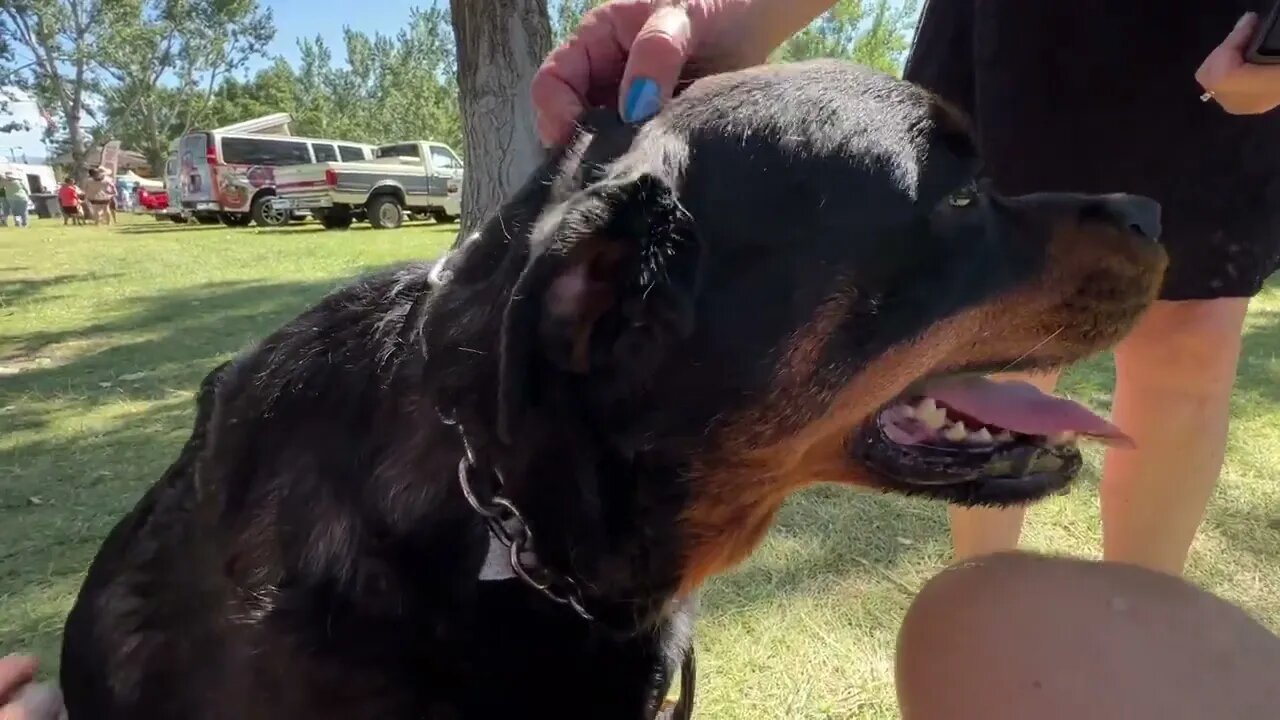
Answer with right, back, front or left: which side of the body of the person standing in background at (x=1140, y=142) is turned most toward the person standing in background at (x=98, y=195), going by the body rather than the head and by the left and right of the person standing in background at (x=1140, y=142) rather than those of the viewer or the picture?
right

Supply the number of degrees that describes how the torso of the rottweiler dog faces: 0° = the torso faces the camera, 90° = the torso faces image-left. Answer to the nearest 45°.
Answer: approximately 270°

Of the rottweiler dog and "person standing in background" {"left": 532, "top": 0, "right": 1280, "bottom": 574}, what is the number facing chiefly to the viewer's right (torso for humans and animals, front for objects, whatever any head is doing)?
1

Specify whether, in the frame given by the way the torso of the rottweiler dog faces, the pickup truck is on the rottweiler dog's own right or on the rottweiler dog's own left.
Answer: on the rottweiler dog's own left

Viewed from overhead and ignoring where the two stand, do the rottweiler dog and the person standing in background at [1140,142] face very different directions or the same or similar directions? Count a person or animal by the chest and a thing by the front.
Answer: very different directions

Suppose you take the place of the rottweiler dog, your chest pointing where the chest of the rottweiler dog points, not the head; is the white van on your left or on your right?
on your left

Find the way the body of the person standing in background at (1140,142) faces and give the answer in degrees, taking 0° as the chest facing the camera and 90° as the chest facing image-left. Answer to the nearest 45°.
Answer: approximately 45°

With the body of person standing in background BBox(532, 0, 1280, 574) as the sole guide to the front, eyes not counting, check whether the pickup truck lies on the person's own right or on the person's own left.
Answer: on the person's own right

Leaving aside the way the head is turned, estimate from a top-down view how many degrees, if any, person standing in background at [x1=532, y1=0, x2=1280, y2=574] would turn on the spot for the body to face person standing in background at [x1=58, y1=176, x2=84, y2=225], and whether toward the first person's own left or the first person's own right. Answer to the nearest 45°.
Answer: approximately 90° to the first person's own right
